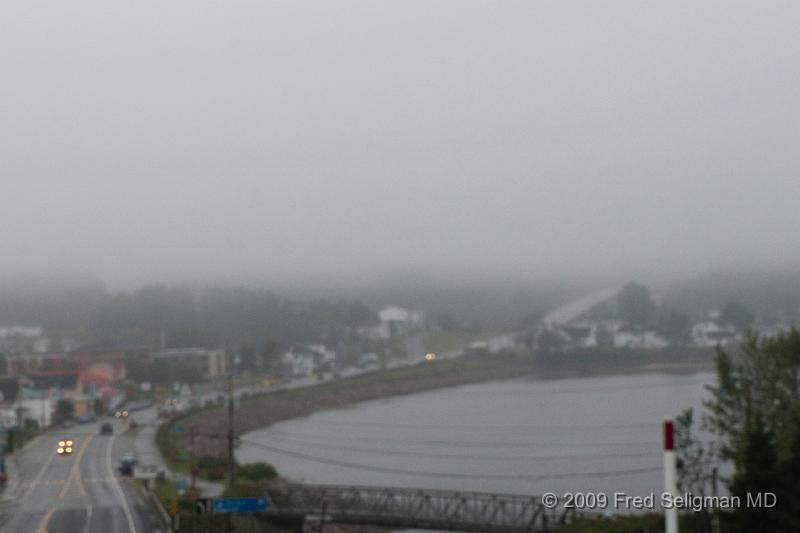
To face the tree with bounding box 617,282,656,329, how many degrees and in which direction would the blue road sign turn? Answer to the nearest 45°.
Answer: approximately 135° to its left

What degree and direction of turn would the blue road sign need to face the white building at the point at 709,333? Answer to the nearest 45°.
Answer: approximately 135° to its left

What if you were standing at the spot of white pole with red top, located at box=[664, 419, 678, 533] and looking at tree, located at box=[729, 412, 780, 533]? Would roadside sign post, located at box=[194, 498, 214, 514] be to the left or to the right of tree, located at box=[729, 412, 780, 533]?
left

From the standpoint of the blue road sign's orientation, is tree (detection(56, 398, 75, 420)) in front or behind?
behind

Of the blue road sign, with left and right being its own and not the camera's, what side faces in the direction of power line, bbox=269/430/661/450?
back

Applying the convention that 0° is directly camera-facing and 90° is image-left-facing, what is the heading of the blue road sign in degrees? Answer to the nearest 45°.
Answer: approximately 0°

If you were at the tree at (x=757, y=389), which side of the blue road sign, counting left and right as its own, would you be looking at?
left

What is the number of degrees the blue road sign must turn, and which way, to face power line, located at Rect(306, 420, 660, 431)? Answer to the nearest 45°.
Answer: approximately 180°

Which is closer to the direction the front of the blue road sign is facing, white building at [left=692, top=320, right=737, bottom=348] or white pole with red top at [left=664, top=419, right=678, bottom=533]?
the white pole with red top

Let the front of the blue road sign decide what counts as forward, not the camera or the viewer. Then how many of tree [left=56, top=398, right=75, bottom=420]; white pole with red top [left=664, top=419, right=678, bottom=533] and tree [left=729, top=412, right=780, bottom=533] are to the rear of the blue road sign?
1

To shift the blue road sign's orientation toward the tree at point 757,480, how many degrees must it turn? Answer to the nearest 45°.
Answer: approximately 45° to its left
